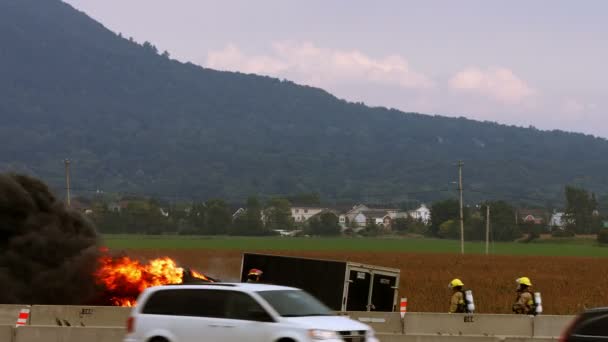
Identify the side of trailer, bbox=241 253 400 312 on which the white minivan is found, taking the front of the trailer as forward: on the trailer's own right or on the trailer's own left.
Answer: on the trailer's own left

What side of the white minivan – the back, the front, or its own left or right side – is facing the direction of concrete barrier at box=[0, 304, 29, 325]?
back

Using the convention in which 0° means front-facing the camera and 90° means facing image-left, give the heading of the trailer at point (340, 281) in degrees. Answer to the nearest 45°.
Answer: approximately 135°

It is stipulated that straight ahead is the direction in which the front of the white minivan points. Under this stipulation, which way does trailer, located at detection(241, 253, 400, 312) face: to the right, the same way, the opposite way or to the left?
the opposite way

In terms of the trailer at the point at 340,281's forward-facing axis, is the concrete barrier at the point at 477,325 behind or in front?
behind

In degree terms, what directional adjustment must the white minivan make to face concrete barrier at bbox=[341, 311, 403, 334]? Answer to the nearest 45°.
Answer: approximately 90° to its left

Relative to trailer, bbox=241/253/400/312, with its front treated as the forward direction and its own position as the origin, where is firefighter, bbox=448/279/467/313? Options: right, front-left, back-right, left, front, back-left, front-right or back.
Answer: back

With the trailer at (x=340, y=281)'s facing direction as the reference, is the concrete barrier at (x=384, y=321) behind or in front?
behind

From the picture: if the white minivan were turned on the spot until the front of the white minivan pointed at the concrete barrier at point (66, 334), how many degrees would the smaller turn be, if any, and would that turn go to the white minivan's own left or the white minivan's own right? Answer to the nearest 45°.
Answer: approximately 180°

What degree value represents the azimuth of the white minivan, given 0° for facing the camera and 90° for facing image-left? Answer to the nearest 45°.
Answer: approximately 315°

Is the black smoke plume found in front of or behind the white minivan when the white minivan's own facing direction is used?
behind
